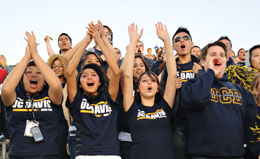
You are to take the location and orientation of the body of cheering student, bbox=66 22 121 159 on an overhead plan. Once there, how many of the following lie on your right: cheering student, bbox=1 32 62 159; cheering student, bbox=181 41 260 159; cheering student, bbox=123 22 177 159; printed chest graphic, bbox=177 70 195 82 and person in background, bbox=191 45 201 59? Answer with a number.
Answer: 1

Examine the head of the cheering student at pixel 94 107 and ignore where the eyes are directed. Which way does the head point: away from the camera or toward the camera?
toward the camera

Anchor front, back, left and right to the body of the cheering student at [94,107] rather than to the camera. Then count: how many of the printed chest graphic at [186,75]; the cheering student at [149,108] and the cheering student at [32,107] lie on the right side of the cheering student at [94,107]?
1

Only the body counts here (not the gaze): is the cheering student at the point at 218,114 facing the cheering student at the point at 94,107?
no

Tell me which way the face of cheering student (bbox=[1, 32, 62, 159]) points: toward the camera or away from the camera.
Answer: toward the camera

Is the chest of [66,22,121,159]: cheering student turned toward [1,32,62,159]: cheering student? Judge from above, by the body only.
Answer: no

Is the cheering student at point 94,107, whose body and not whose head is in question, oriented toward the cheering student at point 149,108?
no

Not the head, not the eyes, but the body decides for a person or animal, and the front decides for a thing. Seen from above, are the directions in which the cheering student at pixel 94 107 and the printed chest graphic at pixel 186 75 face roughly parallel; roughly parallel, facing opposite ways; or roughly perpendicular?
roughly parallel

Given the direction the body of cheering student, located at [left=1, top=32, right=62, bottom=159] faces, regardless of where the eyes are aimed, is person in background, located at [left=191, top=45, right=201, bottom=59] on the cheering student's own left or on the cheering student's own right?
on the cheering student's own left

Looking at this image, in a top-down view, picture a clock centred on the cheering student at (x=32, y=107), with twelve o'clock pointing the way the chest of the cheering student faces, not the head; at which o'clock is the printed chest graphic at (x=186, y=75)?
The printed chest graphic is roughly at 9 o'clock from the cheering student.

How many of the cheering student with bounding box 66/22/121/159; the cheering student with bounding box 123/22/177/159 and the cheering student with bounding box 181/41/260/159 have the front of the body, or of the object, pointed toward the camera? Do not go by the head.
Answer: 3

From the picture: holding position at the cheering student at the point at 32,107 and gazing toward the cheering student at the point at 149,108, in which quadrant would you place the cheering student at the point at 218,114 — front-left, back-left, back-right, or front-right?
front-right

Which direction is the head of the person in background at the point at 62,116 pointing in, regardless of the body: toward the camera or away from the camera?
toward the camera

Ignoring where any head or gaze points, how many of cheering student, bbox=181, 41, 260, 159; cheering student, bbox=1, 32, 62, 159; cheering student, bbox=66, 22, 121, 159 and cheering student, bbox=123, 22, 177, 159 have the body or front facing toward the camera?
4

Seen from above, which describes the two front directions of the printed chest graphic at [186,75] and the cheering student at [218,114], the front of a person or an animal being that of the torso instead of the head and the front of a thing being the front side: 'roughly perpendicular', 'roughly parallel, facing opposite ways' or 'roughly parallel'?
roughly parallel

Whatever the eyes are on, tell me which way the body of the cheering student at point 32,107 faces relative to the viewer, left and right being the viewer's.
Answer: facing the viewer

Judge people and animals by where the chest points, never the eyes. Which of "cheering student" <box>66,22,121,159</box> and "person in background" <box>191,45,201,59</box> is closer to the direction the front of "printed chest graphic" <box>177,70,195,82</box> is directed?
the cheering student

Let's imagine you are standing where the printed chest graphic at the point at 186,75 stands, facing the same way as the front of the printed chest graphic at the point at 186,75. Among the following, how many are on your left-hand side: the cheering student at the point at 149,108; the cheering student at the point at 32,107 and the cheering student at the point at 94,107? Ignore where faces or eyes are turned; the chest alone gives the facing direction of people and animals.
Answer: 0

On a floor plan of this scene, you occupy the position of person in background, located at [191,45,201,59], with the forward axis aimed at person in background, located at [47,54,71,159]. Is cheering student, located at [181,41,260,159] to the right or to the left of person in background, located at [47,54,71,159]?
left

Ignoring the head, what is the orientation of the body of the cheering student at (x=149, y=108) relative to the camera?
toward the camera
